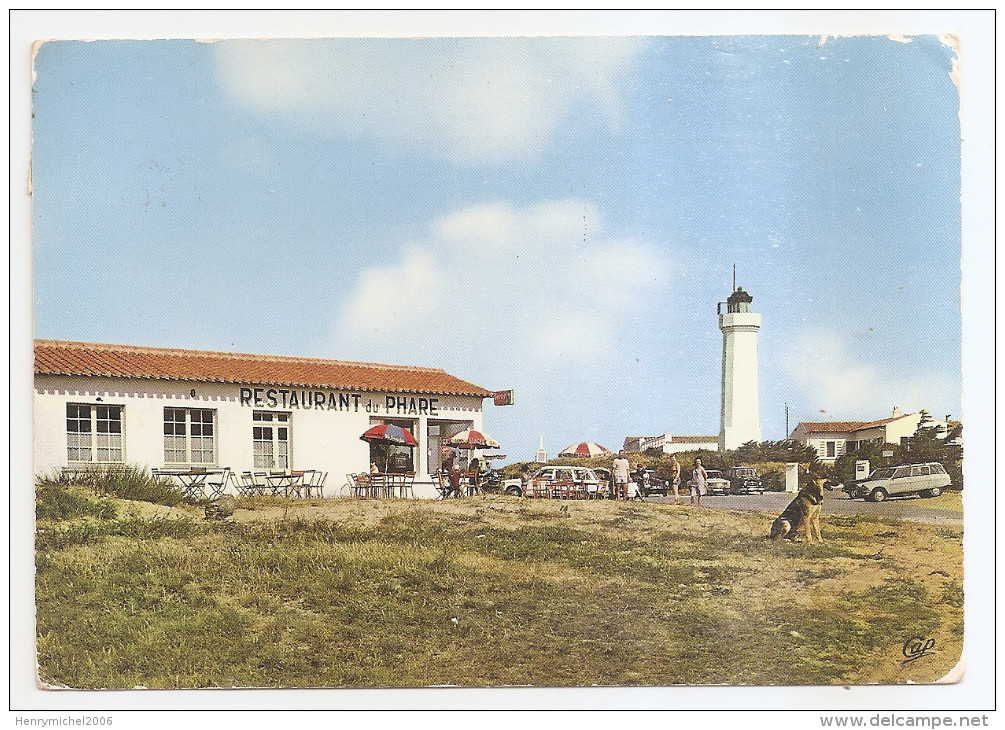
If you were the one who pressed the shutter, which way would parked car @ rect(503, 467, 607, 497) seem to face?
facing to the left of the viewer

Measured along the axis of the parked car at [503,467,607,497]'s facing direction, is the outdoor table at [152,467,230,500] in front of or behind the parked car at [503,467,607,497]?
in front

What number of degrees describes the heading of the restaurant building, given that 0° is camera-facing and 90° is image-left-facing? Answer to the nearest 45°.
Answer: approximately 0°

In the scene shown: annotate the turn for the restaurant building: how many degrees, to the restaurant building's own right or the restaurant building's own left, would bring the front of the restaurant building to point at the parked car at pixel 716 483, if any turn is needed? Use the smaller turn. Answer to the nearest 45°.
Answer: approximately 90° to the restaurant building's own left

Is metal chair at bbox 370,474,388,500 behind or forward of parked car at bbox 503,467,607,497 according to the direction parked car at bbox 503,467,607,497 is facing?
forward
